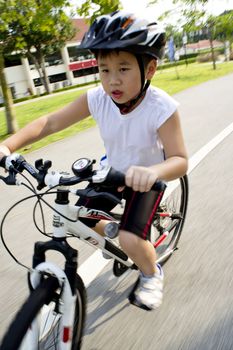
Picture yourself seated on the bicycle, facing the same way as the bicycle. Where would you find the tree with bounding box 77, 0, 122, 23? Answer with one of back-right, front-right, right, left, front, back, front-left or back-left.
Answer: back-right

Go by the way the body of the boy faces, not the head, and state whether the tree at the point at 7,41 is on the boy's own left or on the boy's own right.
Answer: on the boy's own right

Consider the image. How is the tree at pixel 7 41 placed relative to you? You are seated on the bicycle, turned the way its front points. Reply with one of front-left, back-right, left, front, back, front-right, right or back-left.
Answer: back-right
